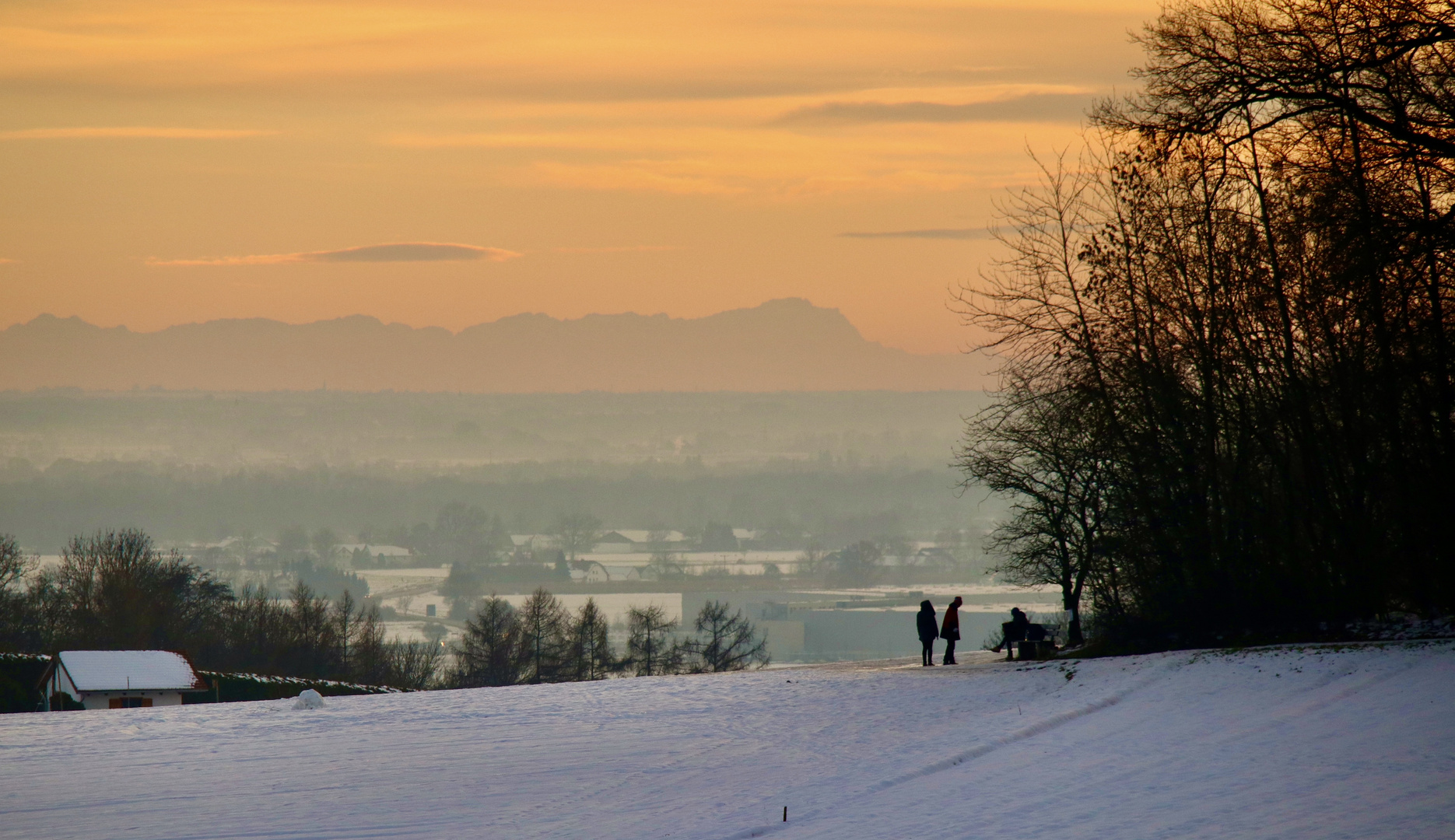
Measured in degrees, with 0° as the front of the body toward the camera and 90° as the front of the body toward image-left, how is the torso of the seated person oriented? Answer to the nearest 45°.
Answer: approximately 90°

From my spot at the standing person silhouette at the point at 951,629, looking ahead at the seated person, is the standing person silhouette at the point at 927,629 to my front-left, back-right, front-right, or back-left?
back-left

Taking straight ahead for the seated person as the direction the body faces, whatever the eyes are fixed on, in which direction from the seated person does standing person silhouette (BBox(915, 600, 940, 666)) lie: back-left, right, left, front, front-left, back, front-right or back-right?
front-left

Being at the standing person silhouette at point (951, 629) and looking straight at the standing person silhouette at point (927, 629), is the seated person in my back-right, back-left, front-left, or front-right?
back-right

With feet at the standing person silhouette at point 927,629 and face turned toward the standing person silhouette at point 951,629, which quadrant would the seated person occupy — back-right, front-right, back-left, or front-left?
front-left

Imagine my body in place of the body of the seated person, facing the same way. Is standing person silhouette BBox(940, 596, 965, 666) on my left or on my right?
on my left
